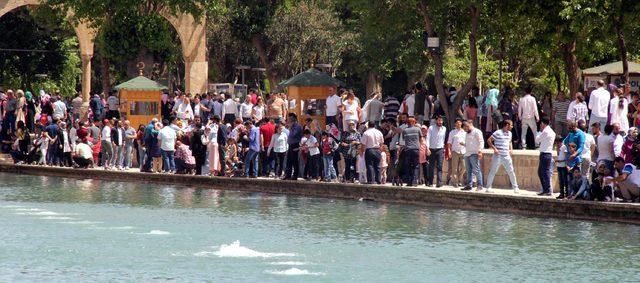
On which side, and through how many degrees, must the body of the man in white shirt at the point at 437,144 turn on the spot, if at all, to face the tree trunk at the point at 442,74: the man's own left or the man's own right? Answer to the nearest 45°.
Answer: approximately 180°

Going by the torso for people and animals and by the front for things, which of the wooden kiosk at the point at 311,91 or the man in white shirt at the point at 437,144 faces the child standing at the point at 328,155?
the wooden kiosk

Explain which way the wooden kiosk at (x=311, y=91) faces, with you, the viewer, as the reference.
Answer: facing the viewer

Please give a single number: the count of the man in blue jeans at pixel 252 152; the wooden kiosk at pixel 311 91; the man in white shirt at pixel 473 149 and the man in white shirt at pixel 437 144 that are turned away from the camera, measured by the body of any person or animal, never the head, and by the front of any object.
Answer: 0

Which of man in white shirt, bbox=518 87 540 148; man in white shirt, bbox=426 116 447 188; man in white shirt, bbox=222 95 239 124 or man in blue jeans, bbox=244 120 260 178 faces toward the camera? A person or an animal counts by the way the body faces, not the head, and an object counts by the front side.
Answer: man in white shirt, bbox=426 116 447 188

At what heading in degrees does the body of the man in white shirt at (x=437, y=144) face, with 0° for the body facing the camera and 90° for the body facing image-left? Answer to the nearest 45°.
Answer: approximately 0°
